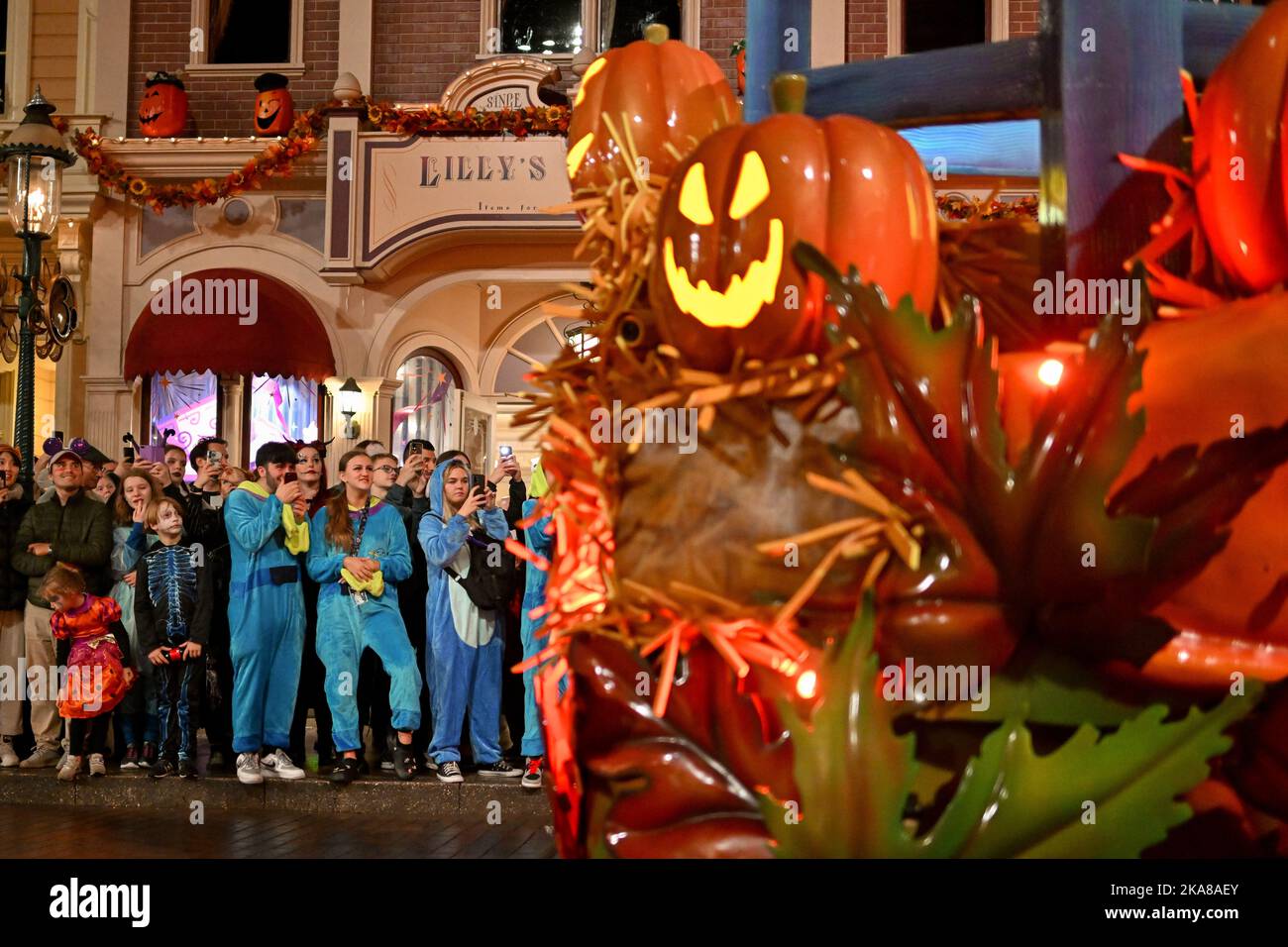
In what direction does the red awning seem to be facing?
toward the camera

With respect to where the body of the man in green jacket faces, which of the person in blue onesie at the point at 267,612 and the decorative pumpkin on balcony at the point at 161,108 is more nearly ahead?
the person in blue onesie

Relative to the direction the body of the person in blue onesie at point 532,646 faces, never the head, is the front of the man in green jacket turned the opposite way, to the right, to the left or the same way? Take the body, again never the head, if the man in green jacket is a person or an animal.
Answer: the same way

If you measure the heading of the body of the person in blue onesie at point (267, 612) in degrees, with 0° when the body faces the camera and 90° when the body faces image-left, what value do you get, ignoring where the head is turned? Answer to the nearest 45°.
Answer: approximately 315°

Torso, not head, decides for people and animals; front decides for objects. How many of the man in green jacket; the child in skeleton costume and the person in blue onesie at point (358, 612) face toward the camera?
3

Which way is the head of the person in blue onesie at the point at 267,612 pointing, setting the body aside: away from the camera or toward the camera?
toward the camera

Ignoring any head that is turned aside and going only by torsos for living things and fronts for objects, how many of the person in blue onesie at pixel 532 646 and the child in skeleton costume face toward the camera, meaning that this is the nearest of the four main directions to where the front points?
2

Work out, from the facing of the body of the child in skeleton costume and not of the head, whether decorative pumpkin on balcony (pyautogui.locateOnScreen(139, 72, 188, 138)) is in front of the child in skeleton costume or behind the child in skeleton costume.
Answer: behind

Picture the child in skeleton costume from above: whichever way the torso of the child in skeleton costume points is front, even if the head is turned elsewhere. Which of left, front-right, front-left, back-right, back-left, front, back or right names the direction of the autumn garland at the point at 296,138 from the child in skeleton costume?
back

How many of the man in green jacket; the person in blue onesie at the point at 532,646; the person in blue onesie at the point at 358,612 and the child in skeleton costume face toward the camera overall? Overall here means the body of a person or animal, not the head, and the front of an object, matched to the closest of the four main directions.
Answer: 4

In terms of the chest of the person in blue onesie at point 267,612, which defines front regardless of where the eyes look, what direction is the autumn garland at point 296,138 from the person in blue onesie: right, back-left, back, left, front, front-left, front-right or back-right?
back-left

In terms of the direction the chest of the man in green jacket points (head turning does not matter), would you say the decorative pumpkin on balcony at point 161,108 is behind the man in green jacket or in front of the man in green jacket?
behind

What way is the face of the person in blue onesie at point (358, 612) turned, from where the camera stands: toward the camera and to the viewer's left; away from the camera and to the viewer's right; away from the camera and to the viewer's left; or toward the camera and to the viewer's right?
toward the camera and to the viewer's right
